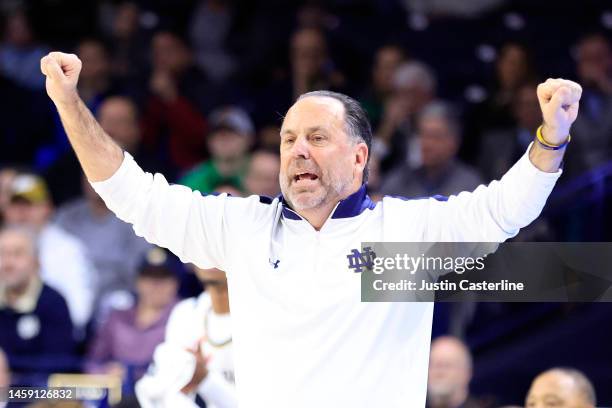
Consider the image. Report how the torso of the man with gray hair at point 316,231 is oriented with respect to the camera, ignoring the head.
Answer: toward the camera

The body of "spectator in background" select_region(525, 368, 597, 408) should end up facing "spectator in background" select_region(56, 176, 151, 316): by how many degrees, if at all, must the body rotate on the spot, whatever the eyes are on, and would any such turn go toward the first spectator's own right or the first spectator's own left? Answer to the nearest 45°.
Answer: approximately 90° to the first spectator's own right

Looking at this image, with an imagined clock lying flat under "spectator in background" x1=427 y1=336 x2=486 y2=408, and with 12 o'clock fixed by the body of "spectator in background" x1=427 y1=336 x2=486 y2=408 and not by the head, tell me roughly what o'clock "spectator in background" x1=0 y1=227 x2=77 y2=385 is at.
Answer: "spectator in background" x1=0 y1=227 x2=77 y2=385 is roughly at 2 o'clock from "spectator in background" x1=427 y1=336 x2=486 y2=408.

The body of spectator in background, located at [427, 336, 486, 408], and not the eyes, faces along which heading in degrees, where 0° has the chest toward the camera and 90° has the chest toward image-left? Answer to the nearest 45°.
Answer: approximately 45°

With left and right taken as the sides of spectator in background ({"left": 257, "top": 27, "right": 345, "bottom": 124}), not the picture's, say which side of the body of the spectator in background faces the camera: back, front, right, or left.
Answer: front

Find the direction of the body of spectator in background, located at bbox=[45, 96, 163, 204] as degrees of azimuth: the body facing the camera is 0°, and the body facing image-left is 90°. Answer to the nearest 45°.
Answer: approximately 0°

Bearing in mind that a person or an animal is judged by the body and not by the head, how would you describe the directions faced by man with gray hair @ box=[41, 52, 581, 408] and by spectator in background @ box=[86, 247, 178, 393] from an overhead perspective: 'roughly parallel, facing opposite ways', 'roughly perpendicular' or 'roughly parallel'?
roughly parallel

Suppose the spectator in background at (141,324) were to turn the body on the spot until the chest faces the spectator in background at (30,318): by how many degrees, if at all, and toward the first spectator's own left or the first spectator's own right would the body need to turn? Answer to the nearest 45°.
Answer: approximately 90° to the first spectator's own right

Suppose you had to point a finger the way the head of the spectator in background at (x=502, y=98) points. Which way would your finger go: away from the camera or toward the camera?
toward the camera

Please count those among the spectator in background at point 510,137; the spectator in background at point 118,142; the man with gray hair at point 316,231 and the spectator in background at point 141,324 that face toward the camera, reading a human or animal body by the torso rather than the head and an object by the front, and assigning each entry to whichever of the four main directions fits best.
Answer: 4

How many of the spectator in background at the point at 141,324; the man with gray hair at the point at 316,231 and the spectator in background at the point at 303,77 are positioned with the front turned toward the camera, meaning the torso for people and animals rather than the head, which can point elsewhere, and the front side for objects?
3

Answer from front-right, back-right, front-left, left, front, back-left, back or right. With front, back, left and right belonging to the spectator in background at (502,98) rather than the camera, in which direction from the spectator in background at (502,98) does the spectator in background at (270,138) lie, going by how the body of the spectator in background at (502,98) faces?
front-right
